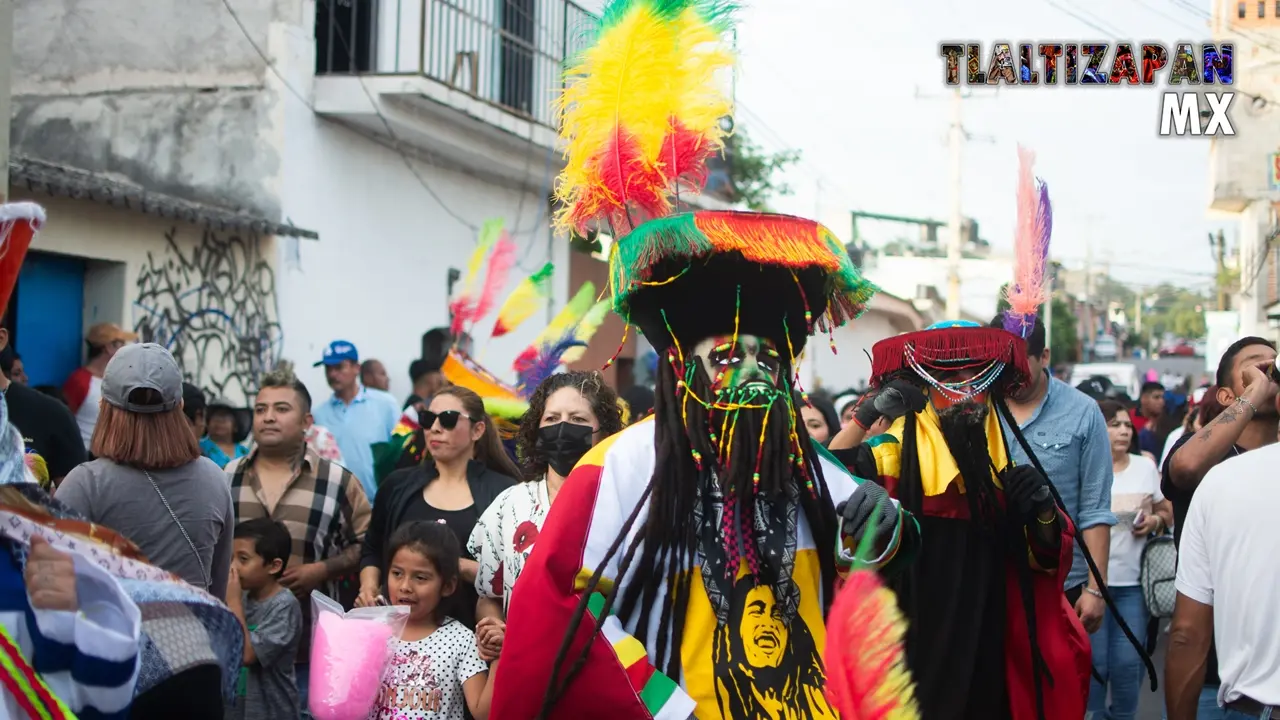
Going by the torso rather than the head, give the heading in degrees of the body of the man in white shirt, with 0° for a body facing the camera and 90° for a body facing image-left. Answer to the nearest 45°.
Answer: approximately 180°

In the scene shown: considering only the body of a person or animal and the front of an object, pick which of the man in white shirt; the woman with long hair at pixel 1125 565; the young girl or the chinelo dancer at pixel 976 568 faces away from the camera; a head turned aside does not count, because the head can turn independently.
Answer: the man in white shirt

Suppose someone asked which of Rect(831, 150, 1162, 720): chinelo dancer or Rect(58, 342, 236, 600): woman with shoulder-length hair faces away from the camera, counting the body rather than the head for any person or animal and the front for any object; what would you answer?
the woman with shoulder-length hair

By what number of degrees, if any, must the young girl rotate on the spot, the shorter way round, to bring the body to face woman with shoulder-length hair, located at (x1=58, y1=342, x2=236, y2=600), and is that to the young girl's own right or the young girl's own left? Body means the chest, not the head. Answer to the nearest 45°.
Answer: approximately 45° to the young girl's own right

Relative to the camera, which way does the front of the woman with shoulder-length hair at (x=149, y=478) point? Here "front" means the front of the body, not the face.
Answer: away from the camera

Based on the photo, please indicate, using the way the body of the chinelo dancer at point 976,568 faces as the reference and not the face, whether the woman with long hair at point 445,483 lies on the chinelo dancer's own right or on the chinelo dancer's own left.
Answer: on the chinelo dancer's own right

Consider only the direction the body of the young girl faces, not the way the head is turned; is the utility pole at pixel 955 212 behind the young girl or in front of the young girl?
behind

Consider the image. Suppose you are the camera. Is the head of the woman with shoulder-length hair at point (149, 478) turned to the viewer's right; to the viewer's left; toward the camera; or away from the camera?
away from the camera
